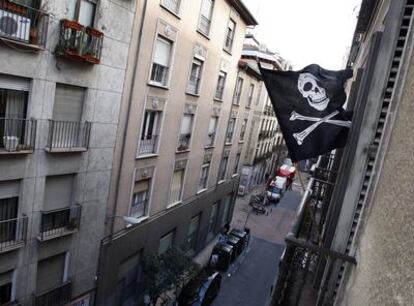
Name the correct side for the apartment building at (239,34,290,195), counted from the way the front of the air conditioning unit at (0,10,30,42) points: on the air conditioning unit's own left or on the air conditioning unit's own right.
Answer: on the air conditioning unit's own left

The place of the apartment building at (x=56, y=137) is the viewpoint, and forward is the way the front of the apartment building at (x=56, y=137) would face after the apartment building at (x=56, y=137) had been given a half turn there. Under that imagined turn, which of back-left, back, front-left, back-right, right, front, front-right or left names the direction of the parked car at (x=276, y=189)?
right

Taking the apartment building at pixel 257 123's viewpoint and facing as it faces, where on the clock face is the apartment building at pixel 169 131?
the apartment building at pixel 169 131 is roughly at 2 o'clock from the apartment building at pixel 257 123.

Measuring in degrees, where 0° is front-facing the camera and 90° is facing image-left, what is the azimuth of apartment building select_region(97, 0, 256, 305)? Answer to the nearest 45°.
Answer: approximately 315°

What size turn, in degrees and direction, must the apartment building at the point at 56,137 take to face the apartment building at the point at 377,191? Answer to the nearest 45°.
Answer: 0° — it already faces it

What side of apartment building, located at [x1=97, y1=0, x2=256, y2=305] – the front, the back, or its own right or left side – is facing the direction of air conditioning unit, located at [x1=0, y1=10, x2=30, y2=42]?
right

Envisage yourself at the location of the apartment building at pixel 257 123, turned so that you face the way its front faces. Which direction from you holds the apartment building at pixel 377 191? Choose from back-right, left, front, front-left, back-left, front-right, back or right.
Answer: front-right

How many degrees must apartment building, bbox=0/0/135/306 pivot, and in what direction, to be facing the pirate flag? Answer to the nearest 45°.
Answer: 0° — it already faces it

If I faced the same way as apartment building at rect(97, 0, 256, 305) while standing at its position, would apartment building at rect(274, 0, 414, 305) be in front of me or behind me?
in front

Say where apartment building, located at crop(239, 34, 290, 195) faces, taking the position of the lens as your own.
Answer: facing the viewer and to the right of the viewer
